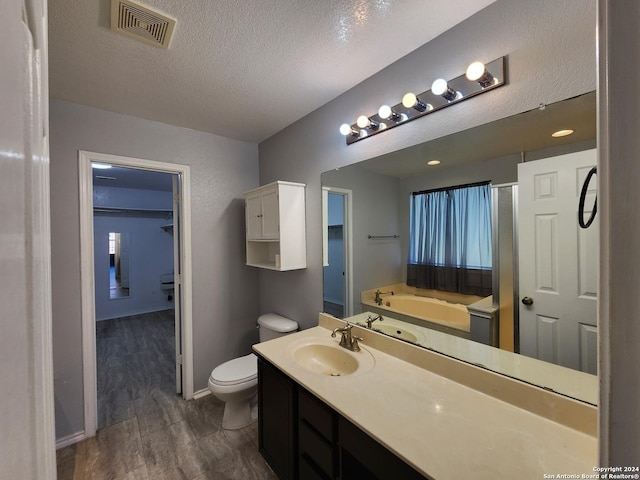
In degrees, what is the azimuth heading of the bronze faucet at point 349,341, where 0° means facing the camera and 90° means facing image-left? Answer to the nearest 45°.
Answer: approximately 45°

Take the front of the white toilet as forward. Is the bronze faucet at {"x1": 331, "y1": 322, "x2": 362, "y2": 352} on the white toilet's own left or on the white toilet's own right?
on the white toilet's own left

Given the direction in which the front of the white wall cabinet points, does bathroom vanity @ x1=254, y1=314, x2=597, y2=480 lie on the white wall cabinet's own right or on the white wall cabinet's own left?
on the white wall cabinet's own left

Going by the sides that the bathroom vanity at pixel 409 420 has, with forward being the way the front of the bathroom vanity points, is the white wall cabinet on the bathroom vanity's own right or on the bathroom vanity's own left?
on the bathroom vanity's own right

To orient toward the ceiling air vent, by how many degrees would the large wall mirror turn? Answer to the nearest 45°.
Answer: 0° — it already faces it

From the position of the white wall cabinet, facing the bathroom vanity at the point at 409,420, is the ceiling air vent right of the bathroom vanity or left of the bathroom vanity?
right
